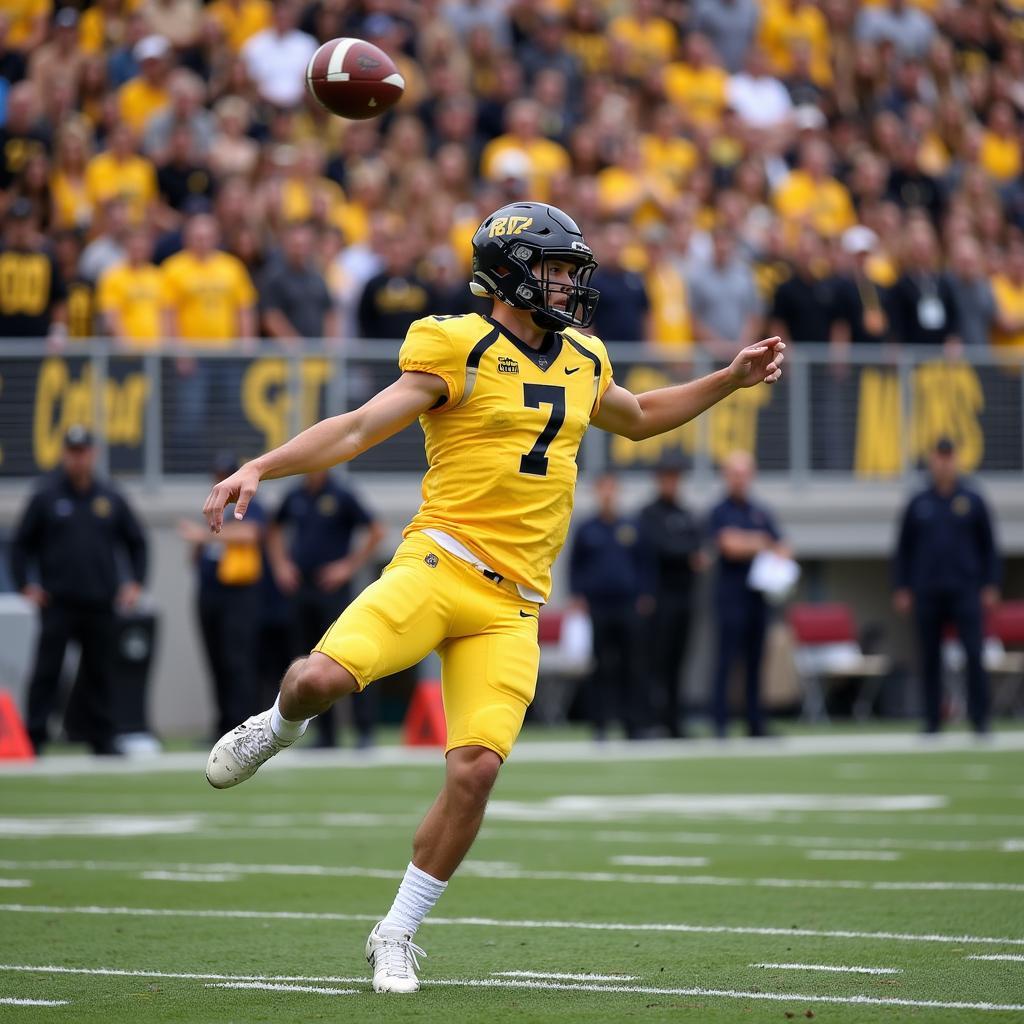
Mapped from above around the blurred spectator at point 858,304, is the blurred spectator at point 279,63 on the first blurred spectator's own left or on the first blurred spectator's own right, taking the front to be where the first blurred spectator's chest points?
on the first blurred spectator's own right

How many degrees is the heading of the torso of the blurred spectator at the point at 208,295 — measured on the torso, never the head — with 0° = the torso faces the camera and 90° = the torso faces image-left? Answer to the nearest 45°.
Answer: approximately 0°

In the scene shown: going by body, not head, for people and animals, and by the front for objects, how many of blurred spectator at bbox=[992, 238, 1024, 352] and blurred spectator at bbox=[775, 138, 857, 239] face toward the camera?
2

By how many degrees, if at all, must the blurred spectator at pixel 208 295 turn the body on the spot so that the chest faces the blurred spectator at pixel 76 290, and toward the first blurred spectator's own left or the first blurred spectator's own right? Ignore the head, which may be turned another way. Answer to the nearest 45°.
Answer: approximately 90° to the first blurred spectator's own right

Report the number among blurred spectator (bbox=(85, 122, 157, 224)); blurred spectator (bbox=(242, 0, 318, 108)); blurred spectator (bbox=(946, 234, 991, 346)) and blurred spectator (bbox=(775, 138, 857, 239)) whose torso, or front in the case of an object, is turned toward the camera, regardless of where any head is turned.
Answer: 4

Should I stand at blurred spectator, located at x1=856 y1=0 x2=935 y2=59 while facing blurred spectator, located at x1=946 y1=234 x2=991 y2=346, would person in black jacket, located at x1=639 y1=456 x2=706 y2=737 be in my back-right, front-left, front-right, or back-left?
front-right

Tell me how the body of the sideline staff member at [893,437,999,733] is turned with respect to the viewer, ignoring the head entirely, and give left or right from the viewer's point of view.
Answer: facing the viewer

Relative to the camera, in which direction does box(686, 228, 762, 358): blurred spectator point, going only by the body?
toward the camera

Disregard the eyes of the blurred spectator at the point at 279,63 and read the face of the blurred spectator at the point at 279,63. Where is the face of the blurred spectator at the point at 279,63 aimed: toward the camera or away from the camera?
toward the camera

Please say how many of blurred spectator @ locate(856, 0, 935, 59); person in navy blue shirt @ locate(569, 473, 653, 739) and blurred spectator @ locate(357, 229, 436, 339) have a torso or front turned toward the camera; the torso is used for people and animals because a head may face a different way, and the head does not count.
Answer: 3

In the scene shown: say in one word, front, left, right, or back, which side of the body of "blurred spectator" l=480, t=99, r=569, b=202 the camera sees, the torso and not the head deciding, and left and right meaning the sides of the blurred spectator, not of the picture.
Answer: front

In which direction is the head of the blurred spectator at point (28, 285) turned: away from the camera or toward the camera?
toward the camera

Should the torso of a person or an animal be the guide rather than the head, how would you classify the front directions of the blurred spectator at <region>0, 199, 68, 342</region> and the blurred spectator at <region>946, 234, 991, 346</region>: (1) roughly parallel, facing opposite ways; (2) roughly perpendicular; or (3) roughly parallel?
roughly parallel

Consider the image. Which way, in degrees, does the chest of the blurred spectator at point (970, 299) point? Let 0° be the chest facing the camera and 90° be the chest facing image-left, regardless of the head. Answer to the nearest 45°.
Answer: approximately 0°
